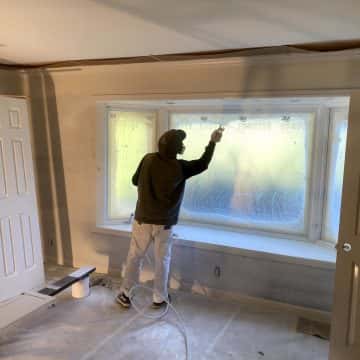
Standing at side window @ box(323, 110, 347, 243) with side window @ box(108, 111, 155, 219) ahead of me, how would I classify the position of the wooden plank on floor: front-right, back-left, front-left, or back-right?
front-left

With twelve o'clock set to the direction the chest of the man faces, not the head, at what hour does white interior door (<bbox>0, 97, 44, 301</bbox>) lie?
The white interior door is roughly at 8 o'clock from the man.

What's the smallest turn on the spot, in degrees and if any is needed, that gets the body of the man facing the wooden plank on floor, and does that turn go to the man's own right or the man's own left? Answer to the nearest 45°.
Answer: approximately 135° to the man's own left

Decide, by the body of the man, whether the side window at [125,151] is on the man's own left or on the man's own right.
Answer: on the man's own left

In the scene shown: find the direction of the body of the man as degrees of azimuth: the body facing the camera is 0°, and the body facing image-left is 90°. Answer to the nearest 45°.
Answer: approximately 225°

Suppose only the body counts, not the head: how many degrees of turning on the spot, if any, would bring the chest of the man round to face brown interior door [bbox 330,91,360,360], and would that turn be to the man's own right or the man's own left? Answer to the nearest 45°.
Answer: approximately 90° to the man's own right

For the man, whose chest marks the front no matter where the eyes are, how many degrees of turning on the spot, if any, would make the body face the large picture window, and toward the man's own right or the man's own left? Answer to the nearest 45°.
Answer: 0° — they already face it

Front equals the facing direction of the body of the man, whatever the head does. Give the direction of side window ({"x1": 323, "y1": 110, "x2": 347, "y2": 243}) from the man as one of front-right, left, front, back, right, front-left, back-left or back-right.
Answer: front-right
